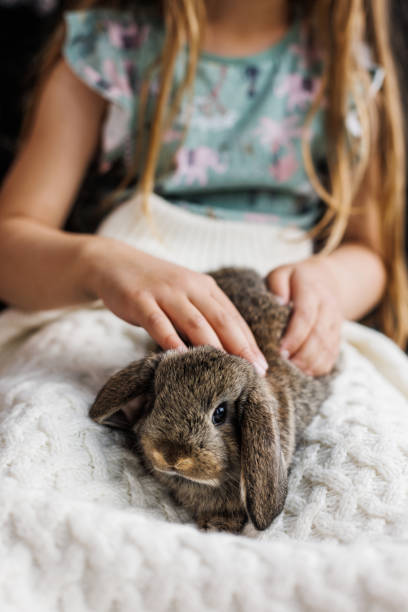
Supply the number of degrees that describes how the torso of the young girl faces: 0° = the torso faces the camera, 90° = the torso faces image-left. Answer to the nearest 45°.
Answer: approximately 0°

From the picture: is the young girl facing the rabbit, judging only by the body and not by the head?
yes
